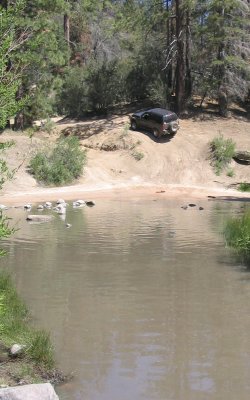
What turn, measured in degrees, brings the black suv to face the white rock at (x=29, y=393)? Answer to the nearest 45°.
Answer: approximately 135° to its left

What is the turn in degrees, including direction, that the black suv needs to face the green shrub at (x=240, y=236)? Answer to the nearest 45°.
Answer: approximately 135° to its left

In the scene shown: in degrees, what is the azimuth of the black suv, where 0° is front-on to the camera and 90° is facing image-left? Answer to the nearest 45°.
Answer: approximately 135°

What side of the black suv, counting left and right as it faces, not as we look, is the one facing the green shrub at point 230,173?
back

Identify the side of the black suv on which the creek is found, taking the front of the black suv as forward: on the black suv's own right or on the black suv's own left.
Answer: on the black suv's own left
